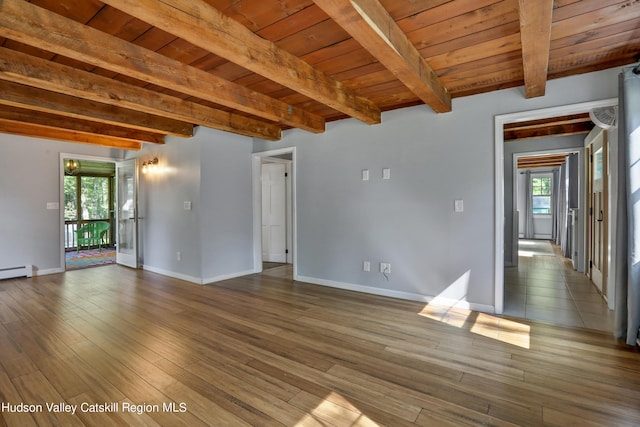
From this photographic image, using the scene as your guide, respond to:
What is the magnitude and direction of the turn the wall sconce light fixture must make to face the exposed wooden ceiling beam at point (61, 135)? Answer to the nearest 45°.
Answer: approximately 45° to its right

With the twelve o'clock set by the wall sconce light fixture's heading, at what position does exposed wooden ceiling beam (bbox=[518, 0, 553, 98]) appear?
The exposed wooden ceiling beam is roughly at 10 o'clock from the wall sconce light fixture.

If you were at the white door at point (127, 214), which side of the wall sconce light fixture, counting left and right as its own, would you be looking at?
right

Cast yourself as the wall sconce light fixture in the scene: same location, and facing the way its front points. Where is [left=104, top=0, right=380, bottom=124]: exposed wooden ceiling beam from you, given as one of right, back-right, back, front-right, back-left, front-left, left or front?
front-left

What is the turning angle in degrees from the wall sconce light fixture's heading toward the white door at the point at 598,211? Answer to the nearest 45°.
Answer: approximately 90° to its left

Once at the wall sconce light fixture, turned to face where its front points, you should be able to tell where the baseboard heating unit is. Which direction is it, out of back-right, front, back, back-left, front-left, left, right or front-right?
front-right

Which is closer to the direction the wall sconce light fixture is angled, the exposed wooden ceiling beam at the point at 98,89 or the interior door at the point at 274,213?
the exposed wooden ceiling beam

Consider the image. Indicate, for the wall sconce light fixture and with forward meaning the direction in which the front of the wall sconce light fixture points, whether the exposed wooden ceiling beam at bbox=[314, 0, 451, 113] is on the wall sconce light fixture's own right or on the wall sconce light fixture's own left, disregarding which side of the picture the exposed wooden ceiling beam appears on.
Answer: on the wall sconce light fixture's own left

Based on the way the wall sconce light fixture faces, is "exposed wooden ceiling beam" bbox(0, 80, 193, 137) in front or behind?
in front

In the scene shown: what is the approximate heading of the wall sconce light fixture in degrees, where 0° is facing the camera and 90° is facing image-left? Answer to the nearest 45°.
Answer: approximately 45°

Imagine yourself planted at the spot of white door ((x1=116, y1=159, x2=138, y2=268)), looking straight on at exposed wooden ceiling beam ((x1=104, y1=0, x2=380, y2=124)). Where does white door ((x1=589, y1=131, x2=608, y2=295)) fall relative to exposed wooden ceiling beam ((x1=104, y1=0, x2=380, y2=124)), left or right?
left

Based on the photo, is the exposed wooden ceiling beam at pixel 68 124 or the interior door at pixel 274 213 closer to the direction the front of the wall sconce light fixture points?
the exposed wooden ceiling beam
